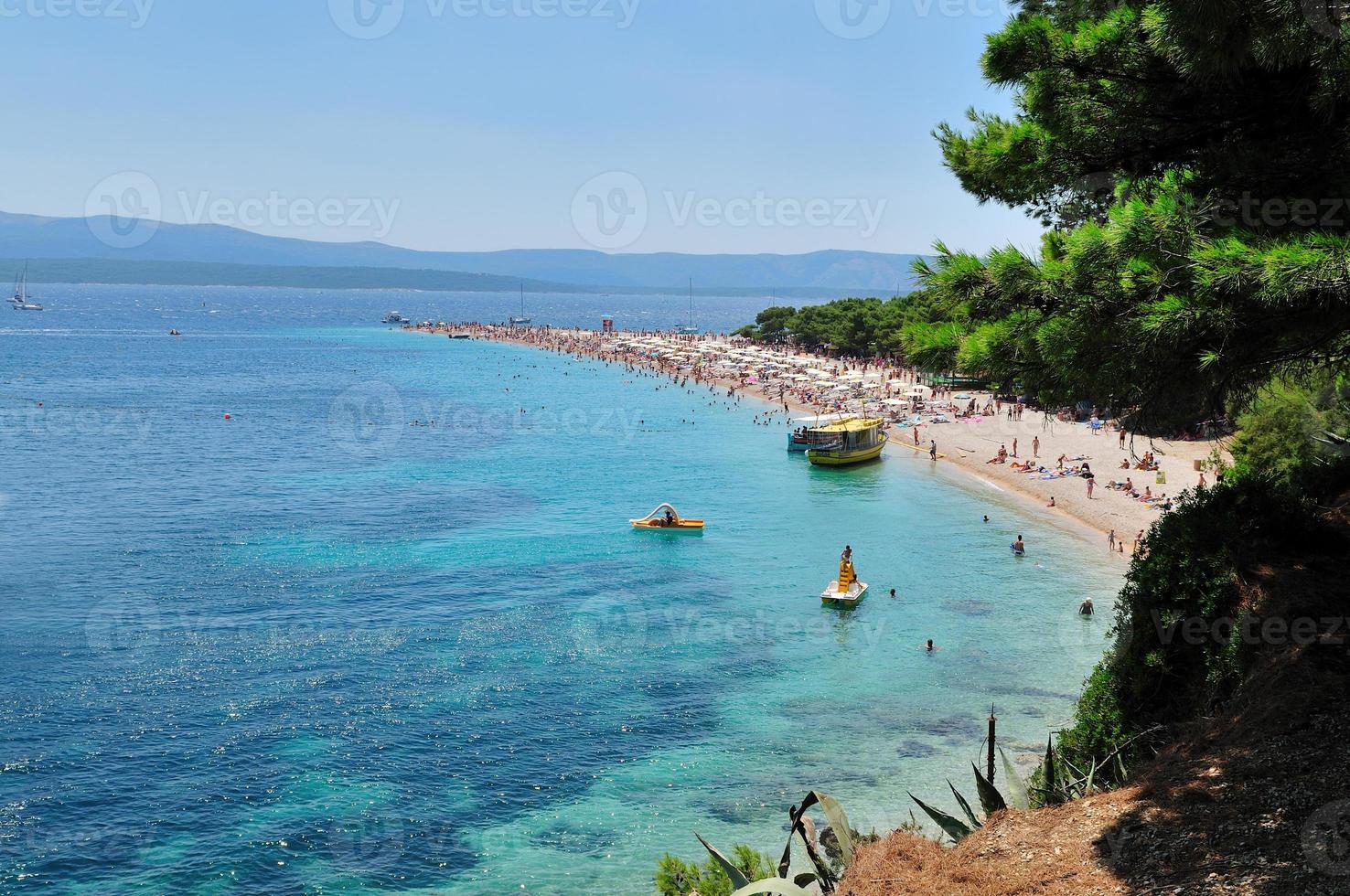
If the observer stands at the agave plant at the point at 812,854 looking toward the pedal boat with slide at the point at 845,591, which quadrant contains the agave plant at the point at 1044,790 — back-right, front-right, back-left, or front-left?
front-right

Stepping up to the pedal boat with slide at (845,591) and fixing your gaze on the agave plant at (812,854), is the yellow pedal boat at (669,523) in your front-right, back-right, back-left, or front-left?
back-right

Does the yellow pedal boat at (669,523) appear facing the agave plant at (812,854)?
no

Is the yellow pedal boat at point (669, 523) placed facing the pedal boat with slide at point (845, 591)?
no
